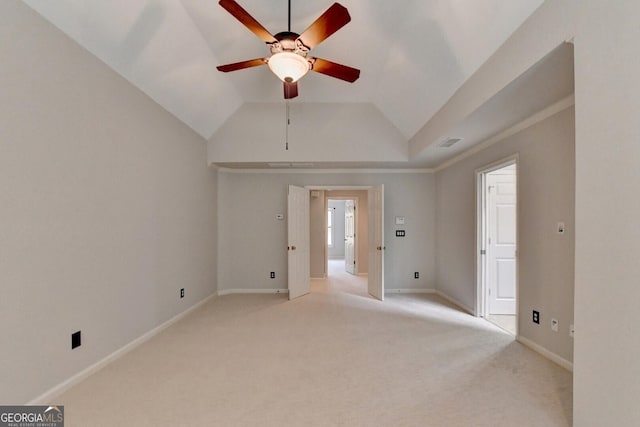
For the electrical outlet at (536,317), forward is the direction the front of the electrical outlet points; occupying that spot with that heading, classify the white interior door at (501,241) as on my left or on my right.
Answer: on my right

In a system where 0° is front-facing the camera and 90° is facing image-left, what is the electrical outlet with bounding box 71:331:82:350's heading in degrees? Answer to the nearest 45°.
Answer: approximately 315°

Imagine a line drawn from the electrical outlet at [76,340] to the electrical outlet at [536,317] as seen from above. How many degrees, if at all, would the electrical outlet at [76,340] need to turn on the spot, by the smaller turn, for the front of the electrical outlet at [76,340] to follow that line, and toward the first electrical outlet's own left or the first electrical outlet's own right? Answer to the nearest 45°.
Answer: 0° — it already faces it

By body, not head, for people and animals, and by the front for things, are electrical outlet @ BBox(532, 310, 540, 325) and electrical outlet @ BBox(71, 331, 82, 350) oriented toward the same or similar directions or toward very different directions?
very different directions

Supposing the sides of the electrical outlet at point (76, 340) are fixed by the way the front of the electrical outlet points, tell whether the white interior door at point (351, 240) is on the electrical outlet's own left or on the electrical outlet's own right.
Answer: on the electrical outlet's own left

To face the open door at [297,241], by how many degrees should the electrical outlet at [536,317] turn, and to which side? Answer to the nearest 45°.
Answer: approximately 45° to its right

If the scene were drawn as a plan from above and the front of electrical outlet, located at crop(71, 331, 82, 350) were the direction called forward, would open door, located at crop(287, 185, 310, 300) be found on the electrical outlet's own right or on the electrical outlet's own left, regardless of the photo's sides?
on the electrical outlet's own left
